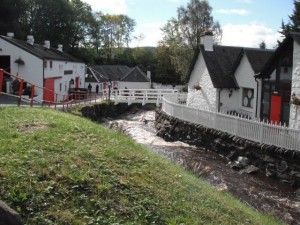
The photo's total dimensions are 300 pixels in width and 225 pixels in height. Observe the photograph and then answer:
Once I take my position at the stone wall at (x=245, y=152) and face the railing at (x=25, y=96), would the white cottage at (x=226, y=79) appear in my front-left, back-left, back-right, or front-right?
front-right

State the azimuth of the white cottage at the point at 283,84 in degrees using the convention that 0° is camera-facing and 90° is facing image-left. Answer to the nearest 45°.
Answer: approximately 45°

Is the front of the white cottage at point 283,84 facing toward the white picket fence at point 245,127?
yes

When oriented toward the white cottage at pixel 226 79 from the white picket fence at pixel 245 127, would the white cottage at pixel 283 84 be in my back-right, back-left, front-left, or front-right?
front-right

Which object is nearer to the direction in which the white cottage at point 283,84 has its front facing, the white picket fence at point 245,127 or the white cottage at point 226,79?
the white picket fence

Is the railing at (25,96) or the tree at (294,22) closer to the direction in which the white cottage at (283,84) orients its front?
the railing

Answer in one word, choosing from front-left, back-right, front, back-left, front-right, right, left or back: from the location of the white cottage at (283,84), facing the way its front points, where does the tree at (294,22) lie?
back-right

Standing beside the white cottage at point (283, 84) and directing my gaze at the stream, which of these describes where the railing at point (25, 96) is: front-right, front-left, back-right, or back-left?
front-right

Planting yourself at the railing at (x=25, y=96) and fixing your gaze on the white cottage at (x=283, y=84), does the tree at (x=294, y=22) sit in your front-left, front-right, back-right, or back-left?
front-left

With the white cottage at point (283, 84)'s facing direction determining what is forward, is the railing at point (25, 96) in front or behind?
in front
